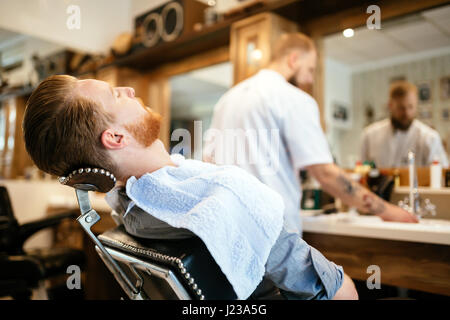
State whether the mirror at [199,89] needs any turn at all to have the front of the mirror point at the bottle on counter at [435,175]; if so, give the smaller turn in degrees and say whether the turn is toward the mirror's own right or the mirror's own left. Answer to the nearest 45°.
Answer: approximately 90° to the mirror's own left

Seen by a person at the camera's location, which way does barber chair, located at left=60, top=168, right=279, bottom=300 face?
facing away from the viewer and to the right of the viewer

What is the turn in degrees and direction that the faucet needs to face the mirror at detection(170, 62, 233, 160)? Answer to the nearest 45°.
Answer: approximately 90° to its right

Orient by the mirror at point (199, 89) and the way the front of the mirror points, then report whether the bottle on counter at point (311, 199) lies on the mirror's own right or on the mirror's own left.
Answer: on the mirror's own left

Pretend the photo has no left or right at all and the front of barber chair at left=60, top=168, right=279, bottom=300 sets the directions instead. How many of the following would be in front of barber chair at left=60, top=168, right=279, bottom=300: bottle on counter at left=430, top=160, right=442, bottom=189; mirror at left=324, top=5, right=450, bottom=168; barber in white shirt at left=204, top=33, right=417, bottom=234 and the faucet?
4

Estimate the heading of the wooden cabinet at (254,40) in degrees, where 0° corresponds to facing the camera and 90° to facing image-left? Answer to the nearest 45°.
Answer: approximately 45°

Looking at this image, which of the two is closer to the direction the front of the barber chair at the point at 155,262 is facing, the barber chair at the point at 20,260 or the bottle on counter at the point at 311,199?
the bottle on counter
